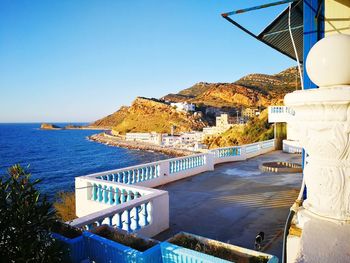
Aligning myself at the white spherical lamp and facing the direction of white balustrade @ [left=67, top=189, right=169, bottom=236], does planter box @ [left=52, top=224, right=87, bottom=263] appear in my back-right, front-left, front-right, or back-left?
front-left

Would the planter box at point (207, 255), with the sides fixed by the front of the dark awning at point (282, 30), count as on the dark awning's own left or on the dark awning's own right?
on the dark awning's own left

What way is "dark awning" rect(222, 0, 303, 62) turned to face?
to the viewer's left

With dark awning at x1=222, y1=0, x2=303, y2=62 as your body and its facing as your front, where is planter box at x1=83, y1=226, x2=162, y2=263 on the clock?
The planter box is roughly at 10 o'clock from the dark awning.

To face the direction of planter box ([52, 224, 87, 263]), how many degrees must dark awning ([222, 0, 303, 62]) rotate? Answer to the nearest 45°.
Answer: approximately 45° to its left

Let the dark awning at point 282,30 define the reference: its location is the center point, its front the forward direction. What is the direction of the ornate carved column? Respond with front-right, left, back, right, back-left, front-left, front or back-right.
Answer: left

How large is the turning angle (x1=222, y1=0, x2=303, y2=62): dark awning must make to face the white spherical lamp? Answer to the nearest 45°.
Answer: approximately 90° to its left
